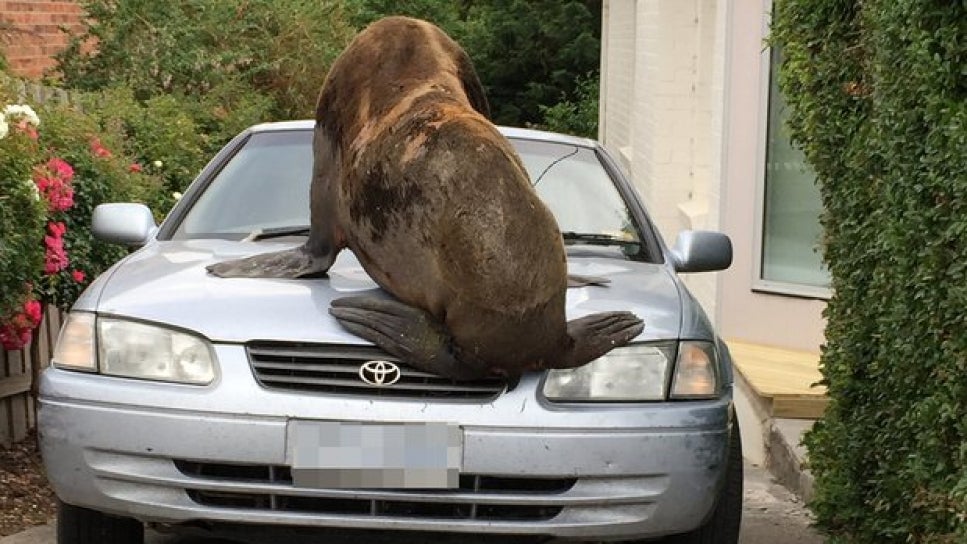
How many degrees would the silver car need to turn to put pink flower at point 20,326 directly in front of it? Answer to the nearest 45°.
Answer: approximately 135° to its right

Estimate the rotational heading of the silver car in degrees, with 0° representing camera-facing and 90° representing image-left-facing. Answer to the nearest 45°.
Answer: approximately 0°

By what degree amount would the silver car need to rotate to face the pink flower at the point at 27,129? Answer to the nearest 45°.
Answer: approximately 135° to its right
